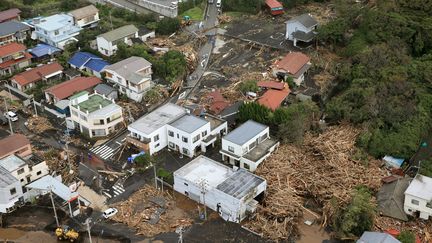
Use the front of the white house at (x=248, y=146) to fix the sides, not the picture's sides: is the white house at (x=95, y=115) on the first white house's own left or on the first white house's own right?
on the first white house's own right

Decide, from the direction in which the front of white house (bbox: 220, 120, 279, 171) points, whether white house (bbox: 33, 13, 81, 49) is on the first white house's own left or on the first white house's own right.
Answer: on the first white house's own right

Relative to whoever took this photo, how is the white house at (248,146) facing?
facing the viewer and to the left of the viewer

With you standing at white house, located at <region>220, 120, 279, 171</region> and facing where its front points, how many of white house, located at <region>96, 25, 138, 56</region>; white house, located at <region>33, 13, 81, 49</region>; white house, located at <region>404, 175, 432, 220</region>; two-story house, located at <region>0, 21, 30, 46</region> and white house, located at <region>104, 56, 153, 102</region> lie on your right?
4

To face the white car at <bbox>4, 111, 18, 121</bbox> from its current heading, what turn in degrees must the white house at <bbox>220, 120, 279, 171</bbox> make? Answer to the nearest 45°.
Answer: approximately 45° to its right

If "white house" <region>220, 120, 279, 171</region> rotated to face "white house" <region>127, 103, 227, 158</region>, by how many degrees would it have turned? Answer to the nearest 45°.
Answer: approximately 45° to its right

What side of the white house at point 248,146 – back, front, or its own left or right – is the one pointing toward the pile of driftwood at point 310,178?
left

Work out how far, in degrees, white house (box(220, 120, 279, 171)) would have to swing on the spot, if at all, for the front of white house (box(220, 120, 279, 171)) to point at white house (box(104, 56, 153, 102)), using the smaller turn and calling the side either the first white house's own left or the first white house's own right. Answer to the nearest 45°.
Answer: approximately 90° to the first white house's own right

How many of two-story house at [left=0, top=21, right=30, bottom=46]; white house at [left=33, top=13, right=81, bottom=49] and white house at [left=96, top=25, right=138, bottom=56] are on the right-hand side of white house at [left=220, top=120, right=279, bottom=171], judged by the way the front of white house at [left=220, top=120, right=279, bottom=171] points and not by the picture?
3

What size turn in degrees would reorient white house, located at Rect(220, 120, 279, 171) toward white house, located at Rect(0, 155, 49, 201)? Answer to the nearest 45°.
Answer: approximately 45° to its right

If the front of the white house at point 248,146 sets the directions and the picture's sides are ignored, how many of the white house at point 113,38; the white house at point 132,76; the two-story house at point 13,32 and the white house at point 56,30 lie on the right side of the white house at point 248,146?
4

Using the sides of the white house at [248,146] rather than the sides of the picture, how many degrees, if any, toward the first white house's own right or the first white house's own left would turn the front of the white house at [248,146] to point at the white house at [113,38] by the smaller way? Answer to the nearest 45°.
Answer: approximately 90° to the first white house's own right

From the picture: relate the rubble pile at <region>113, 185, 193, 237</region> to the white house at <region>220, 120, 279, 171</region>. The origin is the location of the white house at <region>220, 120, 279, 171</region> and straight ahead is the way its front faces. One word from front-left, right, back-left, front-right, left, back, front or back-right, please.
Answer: front

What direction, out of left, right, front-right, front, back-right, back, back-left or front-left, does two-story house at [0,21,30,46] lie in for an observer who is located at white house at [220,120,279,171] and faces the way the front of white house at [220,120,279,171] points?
right
